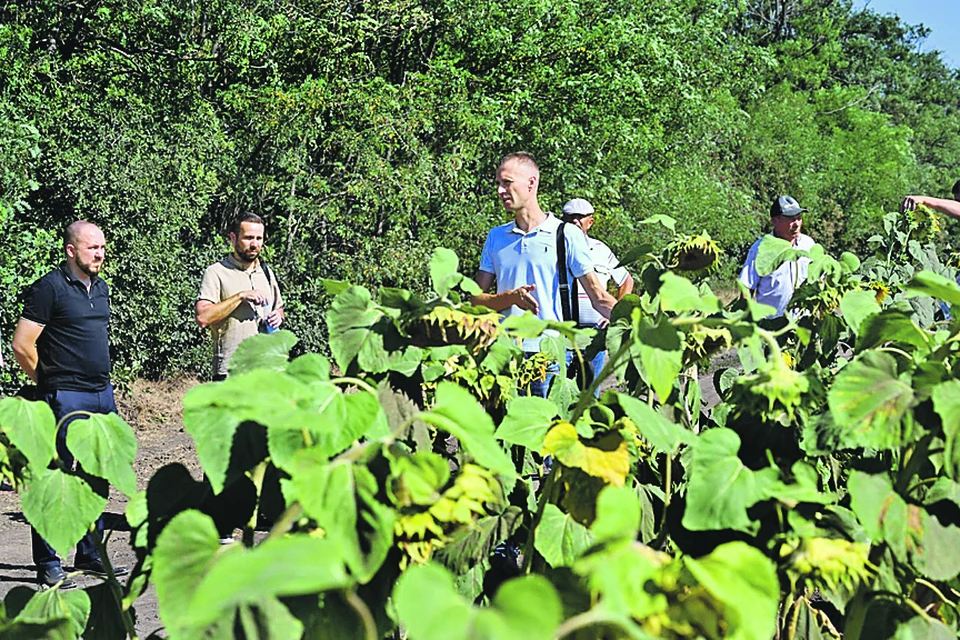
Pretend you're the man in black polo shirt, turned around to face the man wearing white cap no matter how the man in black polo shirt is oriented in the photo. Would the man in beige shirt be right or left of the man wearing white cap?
left

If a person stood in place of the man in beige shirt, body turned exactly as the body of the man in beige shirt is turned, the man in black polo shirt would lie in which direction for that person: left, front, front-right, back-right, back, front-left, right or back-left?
right

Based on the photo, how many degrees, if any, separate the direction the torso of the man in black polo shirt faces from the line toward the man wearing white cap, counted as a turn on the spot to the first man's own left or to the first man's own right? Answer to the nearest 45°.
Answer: approximately 45° to the first man's own left

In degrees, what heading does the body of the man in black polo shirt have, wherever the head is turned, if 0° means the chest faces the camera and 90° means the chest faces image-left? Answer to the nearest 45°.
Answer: approximately 315°

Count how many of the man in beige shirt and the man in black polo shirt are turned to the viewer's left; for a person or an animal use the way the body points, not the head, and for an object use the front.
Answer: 0

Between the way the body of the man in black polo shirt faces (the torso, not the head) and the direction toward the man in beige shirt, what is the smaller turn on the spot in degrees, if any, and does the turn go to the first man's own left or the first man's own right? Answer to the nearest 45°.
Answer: approximately 90° to the first man's own left

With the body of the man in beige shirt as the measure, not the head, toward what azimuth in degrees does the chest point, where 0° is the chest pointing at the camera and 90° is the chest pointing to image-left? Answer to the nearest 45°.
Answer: approximately 315°
